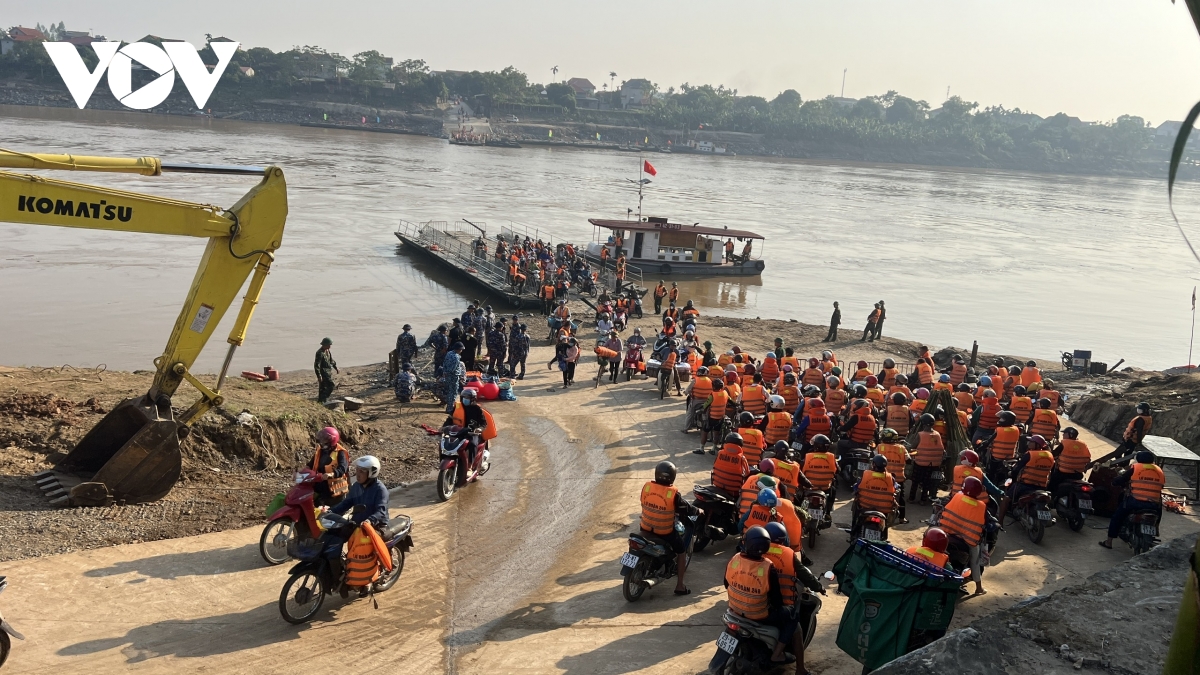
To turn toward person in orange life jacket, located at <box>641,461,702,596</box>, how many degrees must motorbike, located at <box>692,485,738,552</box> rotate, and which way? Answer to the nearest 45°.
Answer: approximately 135° to its right

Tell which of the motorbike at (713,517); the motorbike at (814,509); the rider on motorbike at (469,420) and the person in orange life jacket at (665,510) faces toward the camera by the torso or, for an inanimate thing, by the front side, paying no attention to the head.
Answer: the rider on motorbike

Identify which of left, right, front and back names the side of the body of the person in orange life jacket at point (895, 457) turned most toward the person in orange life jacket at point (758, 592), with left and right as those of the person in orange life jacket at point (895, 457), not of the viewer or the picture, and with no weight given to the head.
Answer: back

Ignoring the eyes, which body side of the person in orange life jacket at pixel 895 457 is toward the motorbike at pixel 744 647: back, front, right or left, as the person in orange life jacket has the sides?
back

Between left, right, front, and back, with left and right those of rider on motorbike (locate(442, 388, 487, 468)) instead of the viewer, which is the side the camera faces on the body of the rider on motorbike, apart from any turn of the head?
front

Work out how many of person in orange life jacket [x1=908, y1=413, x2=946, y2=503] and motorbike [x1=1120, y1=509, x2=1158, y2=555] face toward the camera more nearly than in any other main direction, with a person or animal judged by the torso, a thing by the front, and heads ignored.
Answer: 0

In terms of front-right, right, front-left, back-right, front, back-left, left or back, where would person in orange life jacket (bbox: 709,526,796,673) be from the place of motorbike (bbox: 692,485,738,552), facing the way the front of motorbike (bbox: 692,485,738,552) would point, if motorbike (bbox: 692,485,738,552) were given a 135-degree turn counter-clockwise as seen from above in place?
left

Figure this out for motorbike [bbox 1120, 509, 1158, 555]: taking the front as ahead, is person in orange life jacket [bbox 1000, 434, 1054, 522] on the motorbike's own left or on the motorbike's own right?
on the motorbike's own left

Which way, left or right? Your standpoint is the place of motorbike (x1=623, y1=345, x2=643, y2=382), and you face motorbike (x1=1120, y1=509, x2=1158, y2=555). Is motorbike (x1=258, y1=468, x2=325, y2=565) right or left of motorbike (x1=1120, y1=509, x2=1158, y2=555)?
right

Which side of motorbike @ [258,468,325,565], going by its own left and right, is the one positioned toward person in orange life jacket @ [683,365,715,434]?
back

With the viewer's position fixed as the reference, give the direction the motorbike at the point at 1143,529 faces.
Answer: facing away from the viewer

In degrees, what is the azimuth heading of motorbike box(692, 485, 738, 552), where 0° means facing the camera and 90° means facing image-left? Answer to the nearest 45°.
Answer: approximately 225°

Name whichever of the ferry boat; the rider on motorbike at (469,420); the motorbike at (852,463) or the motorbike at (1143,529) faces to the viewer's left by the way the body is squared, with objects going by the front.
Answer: the ferry boat

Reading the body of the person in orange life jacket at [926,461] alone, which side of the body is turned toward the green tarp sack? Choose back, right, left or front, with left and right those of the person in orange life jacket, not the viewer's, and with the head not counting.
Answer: back

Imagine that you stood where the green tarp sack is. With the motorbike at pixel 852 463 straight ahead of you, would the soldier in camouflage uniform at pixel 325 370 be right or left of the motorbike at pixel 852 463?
left

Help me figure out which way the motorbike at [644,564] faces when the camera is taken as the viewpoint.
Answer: facing away from the viewer and to the right of the viewer

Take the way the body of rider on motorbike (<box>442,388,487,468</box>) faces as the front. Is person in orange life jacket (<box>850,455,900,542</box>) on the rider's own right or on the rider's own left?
on the rider's own left

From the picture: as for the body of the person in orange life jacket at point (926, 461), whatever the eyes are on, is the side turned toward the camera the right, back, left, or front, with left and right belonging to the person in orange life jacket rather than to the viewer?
back

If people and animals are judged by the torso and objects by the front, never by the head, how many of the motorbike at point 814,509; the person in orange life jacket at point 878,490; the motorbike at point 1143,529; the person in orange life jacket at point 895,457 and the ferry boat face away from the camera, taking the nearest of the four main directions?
4

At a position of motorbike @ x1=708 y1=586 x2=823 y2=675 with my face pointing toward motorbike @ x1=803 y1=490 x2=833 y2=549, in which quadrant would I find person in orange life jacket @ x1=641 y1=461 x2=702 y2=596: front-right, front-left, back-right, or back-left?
front-left
